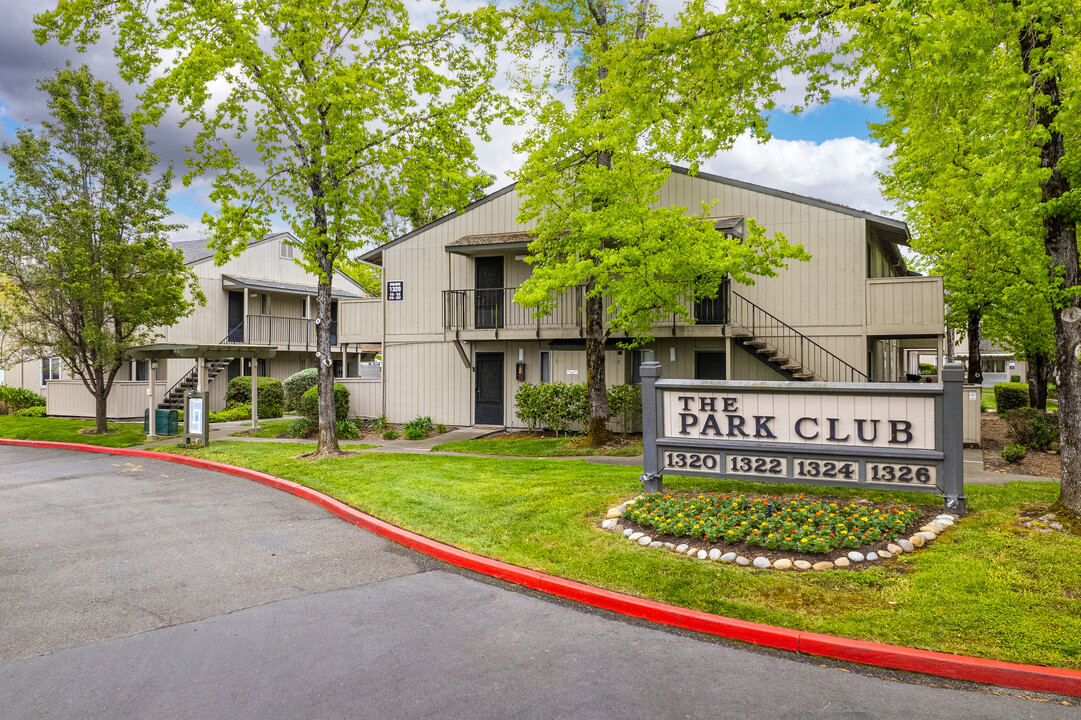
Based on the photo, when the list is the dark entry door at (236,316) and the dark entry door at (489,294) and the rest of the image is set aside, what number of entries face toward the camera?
2

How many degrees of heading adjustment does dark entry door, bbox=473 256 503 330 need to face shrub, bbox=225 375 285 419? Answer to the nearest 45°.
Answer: approximately 135° to its right

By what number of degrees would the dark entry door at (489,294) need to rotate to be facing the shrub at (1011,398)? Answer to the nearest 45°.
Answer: approximately 90° to its left

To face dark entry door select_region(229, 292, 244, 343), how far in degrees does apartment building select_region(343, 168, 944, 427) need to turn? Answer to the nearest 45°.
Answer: approximately 135° to its right

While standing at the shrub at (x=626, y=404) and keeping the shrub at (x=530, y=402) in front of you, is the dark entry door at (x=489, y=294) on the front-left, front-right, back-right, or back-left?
front-right

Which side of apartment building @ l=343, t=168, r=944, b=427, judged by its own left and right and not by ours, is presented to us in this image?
front

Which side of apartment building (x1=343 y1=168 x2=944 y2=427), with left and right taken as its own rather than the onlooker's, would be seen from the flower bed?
front

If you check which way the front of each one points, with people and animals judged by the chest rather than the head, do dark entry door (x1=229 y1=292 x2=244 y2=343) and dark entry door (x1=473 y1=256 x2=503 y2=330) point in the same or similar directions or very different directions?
same or similar directions

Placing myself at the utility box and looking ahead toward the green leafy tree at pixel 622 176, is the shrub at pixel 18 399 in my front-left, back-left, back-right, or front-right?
back-left

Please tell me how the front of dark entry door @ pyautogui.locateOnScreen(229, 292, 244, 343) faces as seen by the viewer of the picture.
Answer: facing the viewer

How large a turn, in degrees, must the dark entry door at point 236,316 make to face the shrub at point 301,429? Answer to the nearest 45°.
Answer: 0° — it already faces it

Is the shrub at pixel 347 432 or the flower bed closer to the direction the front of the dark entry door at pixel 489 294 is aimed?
the flower bed
